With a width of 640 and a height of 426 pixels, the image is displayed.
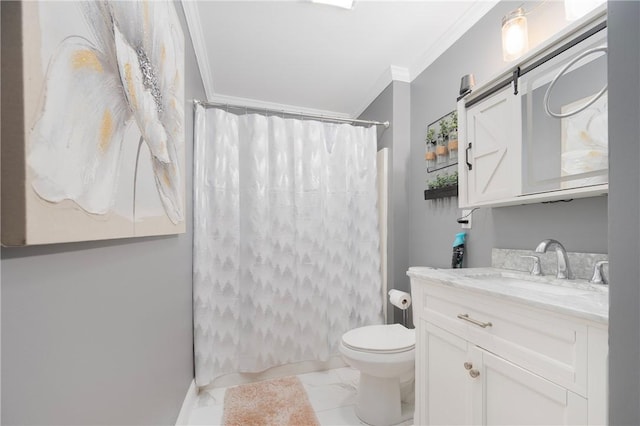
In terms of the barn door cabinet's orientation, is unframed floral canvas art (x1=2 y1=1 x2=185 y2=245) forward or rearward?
forward

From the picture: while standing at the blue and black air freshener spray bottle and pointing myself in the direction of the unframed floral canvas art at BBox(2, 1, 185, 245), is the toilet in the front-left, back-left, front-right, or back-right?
front-right

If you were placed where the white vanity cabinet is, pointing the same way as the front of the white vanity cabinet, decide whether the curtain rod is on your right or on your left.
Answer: on your right

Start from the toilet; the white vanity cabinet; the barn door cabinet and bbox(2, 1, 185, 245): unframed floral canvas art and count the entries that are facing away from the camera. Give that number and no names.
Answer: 0

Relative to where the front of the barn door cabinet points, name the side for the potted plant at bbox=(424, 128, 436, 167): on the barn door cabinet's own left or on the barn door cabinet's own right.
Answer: on the barn door cabinet's own right

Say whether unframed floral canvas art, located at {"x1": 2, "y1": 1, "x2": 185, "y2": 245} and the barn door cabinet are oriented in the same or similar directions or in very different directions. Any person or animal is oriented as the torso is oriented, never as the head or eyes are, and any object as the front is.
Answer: very different directions

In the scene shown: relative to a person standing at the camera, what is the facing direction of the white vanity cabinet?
facing the viewer and to the left of the viewer

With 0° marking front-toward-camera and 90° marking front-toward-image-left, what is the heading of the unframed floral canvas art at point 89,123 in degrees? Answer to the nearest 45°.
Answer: approximately 315°

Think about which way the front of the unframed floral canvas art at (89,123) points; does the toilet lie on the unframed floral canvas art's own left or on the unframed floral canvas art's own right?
on the unframed floral canvas art's own left

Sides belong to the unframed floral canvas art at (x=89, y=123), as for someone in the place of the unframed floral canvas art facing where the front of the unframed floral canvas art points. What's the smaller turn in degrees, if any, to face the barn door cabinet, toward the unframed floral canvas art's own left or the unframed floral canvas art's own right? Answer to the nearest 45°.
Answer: approximately 45° to the unframed floral canvas art's own left

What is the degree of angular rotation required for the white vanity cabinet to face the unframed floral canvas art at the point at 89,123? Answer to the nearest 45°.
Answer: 0° — it already faces it
